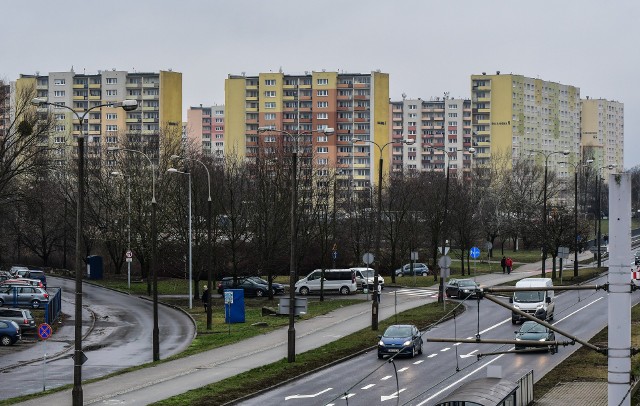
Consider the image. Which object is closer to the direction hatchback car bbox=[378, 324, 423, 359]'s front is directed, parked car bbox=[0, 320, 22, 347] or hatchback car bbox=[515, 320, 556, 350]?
the parked car

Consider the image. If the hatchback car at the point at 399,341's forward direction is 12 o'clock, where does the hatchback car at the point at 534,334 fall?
the hatchback car at the point at 534,334 is roughly at 7 o'clock from the hatchback car at the point at 399,341.

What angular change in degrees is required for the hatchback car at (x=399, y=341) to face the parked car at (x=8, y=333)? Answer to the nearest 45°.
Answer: approximately 45° to its right

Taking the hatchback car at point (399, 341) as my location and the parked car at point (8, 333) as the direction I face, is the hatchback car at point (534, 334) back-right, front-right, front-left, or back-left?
back-right
